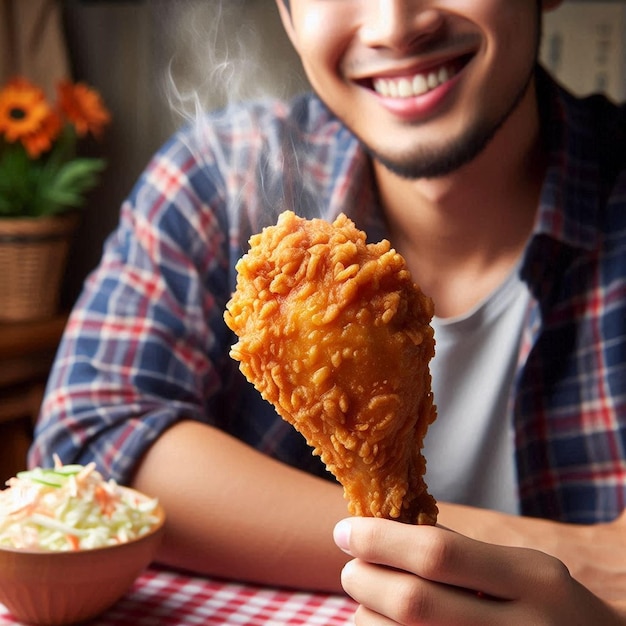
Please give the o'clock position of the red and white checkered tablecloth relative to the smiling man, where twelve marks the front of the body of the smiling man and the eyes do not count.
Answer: The red and white checkered tablecloth is roughly at 1 o'clock from the smiling man.

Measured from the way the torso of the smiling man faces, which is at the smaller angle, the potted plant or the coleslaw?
the coleslaw

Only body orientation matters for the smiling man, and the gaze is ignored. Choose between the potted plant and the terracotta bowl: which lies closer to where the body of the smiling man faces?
the terracotta bowl

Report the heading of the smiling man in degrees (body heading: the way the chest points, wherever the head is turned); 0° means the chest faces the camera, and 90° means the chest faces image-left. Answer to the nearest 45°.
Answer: approximately 0°

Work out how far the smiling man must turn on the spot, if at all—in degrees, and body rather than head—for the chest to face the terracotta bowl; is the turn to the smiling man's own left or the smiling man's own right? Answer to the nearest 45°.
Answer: approximately 45° to the smiling man's own right

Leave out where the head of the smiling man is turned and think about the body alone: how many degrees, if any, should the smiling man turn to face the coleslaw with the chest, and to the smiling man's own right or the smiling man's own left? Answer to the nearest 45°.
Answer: approximately 45° to the smiling man's own right

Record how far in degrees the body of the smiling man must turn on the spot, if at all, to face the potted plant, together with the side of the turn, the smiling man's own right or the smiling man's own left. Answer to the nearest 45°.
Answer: approximately 135° to the smiling man's own right
